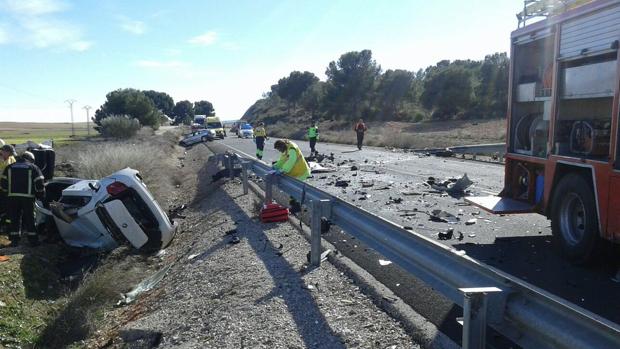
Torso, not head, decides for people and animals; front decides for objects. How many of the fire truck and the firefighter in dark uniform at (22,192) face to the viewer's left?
0

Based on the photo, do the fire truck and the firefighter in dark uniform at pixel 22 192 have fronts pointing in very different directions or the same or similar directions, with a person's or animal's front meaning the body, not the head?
very different directions

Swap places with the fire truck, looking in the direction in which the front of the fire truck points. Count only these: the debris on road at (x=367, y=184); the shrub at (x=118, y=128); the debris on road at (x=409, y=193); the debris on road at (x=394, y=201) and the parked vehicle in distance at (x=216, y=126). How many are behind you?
5

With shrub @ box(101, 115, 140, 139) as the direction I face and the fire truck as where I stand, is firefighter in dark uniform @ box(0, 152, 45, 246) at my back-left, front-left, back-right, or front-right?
front-left

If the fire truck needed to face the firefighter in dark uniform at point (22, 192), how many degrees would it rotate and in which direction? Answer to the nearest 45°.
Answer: approximately 135° to its right

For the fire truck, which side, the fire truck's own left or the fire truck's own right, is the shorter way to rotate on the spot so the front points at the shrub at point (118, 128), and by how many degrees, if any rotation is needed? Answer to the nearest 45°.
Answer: approximately 180°

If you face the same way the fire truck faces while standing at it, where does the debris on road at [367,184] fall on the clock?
The debris on road is roughly at 6 o'clock from the fire truck.

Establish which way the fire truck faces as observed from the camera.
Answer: facing the viewer and to the right of the viewer

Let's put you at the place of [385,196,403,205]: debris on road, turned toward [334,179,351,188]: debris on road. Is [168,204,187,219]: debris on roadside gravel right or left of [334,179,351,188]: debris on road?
left

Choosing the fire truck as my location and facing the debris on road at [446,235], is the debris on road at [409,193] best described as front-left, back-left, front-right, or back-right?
front-right
